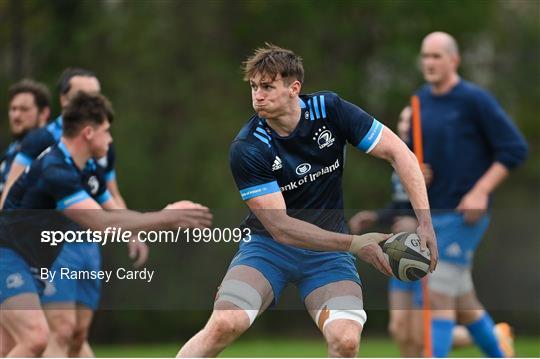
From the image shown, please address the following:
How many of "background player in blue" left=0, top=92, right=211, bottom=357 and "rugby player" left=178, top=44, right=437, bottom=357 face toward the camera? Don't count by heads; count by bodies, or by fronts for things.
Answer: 1

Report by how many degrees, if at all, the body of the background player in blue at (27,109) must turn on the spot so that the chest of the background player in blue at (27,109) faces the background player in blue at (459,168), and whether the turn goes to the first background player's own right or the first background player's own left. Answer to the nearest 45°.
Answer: approximately 135° to the first background player's own left

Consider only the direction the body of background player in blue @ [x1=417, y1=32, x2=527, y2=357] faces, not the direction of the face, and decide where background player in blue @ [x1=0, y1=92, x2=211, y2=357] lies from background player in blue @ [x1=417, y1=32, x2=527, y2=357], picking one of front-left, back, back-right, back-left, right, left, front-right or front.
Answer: front

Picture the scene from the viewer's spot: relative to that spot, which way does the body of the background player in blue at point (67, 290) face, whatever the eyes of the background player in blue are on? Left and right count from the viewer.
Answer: facing the viewer and to the right of the viewer

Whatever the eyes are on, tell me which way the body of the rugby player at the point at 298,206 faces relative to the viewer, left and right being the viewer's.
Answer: facing the viewer

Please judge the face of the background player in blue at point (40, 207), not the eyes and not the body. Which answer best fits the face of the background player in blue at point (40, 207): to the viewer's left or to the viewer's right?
to the viewer's right

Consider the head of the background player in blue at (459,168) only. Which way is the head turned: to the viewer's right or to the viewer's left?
to the viewer's left

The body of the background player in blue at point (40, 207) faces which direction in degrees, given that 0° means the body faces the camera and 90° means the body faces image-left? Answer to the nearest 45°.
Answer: approximately 270°

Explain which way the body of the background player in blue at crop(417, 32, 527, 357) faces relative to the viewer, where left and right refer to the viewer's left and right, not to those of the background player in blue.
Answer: facing the viewer and to the left of the viewer

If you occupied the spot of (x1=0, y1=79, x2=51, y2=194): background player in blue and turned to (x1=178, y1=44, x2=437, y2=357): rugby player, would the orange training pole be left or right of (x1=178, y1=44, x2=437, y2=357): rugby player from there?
left

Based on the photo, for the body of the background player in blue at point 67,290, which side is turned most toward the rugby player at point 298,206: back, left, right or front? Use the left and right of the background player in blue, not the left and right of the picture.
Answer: front
